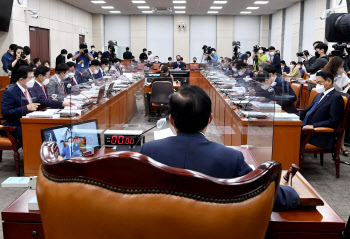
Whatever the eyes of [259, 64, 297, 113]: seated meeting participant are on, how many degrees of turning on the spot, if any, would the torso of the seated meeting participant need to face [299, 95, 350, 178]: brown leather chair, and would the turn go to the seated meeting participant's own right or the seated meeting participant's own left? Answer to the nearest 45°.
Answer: approximately 90° to the seated meeting participant's own left

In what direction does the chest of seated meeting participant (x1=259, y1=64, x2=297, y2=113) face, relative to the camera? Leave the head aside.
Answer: to the viewer's left

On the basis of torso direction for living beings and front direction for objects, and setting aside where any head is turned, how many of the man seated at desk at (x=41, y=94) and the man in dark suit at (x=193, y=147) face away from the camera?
1

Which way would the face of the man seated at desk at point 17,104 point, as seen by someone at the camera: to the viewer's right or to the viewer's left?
to the viewer's right

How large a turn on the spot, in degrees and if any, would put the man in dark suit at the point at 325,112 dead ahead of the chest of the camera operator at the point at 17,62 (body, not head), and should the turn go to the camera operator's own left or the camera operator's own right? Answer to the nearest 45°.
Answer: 0° — they already face them

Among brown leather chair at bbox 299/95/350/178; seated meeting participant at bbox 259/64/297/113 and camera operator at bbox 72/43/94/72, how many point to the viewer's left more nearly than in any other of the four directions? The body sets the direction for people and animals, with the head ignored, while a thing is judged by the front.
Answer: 2

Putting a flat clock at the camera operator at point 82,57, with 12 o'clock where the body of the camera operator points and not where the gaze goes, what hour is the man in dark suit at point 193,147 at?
The man in dark suit is roughly at 12 o'clock from the camera operator.

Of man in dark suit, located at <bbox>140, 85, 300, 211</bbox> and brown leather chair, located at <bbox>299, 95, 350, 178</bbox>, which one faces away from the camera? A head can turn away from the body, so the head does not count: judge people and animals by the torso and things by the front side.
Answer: the man in dark suit

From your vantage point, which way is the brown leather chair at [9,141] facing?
to the viewer's right

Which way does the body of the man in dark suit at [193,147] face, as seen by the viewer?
away from the camera

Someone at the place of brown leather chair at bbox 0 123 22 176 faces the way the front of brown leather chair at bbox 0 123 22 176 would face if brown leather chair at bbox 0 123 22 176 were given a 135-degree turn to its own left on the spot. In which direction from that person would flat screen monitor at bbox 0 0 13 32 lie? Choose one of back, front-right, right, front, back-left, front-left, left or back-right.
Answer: front-right

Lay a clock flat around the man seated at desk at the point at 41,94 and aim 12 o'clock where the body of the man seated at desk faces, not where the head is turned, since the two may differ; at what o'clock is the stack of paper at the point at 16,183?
The stack of paper is roughly at 3 o'clock from the man seated at desk.
